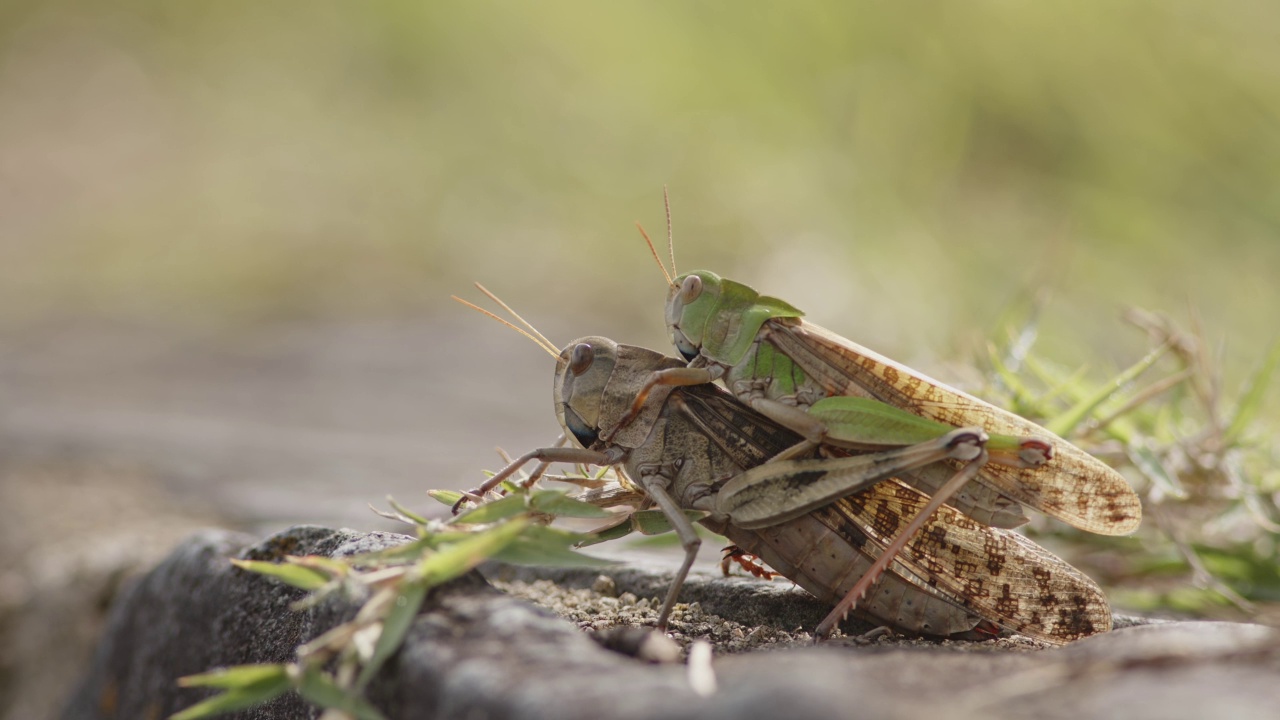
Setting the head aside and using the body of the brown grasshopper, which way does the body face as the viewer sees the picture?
to the viewer's left

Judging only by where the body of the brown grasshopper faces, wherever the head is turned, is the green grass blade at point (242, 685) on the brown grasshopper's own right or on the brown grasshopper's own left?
on the brown grasshopper's own left

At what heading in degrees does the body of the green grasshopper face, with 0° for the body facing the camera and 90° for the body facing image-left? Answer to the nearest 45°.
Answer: approximately 90°

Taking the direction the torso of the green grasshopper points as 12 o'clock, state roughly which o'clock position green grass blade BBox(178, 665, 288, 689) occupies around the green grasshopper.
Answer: The green grass blade is roughly at 10 o'clock from the green grasshopper.

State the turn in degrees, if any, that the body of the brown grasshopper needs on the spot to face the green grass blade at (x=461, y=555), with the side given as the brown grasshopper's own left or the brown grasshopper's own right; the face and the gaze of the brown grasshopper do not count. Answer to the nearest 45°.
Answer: approximately 45° to the brown grasshopper's own left

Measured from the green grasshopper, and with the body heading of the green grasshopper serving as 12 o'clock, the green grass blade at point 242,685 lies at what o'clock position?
The green grass blade is roughly at 10 o'clock from the green grasshopper.
